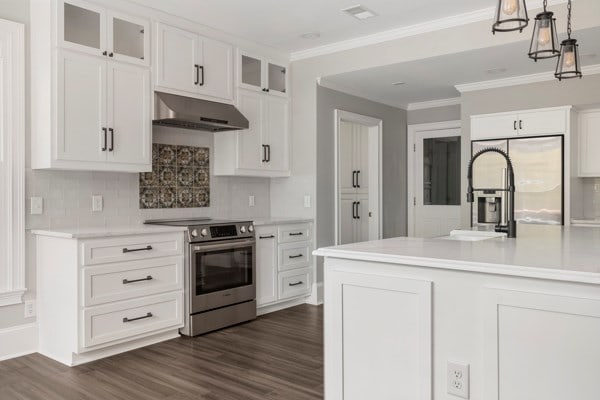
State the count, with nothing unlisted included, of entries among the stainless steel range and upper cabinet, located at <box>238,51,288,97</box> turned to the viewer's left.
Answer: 0

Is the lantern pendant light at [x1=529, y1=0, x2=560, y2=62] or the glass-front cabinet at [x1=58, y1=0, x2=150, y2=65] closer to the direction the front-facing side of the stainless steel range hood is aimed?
the lantern pendant light

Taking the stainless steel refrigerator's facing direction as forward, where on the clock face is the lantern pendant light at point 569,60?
The lantern pendant light is roughly at 12 o'clock from the stainless steel refrigerator.

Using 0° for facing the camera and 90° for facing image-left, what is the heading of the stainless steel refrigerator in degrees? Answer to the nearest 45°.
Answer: approximately 0°

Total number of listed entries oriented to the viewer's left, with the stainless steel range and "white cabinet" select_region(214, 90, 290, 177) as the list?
0

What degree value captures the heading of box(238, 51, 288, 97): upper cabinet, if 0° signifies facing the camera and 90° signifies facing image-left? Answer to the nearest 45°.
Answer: approximately 315°

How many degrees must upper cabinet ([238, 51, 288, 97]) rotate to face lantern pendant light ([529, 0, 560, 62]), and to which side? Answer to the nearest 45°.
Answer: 0° — it already faces it
